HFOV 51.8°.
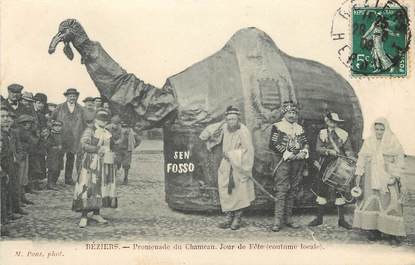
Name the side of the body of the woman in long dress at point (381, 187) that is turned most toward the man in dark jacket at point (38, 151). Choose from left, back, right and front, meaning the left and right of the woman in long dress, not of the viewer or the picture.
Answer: right

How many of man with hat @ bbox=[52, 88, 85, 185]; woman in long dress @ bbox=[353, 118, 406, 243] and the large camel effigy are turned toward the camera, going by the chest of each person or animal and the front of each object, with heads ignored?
2

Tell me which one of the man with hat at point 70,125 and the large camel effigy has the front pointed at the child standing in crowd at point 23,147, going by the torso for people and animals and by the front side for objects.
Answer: the large camel effigy

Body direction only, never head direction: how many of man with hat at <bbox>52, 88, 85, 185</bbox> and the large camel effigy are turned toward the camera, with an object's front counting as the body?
1

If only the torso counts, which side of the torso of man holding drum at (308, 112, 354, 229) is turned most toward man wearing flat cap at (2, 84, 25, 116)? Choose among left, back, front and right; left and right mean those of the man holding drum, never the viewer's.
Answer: right

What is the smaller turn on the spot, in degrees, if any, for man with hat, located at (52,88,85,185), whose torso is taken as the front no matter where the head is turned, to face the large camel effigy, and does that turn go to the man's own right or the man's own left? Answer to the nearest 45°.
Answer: approximately 90° to the man's own left

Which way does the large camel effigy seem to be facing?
to the viewer's left

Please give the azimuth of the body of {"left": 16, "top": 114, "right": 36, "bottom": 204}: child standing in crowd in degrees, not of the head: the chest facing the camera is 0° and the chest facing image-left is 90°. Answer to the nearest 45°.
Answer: approximately 315°
